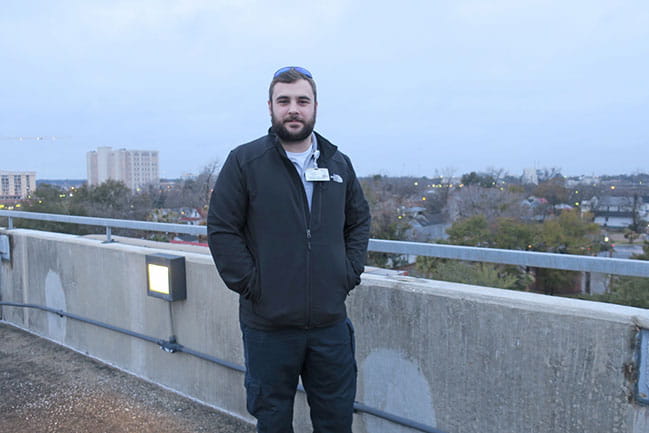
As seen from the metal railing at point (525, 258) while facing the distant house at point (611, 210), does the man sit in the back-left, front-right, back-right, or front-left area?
back-left

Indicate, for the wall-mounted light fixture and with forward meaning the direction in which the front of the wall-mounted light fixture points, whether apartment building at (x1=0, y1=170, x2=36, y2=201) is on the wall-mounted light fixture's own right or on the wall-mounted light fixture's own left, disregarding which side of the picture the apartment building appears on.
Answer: on the wall-mounted light fixture's own right

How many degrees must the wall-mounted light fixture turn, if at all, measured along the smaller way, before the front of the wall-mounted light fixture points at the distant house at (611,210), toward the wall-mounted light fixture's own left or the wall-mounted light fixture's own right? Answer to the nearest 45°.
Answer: approximately 180°

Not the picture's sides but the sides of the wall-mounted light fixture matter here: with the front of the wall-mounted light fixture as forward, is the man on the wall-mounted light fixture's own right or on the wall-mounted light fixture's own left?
on the wall-mounted light fixture's own left

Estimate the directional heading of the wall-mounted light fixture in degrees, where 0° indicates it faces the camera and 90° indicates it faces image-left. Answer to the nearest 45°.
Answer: approximately 45°

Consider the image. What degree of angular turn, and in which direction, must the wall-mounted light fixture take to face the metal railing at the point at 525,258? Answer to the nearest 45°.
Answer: approximately 90° to its left
